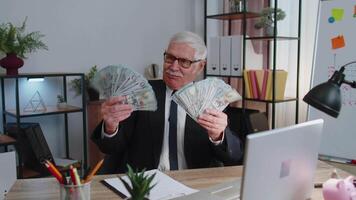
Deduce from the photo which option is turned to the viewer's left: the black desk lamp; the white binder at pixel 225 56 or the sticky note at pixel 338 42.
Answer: the black desk lamp

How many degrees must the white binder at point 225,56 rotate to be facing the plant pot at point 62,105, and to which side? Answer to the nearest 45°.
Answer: approximately 90° to its right

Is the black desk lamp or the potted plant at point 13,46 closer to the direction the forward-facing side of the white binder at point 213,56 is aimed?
the black desk lamp

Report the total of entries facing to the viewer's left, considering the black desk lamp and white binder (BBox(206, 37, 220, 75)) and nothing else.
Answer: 1

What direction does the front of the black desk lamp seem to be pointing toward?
to the viewer's left

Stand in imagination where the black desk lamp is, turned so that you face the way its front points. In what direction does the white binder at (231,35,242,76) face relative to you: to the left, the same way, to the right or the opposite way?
to the left

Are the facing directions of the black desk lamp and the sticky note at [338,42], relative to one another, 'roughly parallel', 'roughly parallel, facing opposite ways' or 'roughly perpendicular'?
roughly perpendicular

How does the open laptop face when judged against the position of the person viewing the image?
facing away from the viewer and to the left of the viewer

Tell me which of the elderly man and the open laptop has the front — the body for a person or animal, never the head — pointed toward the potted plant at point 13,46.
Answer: the open laptop

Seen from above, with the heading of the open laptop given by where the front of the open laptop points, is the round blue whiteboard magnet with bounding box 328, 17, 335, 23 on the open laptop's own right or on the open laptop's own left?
on the open laptop's own right
